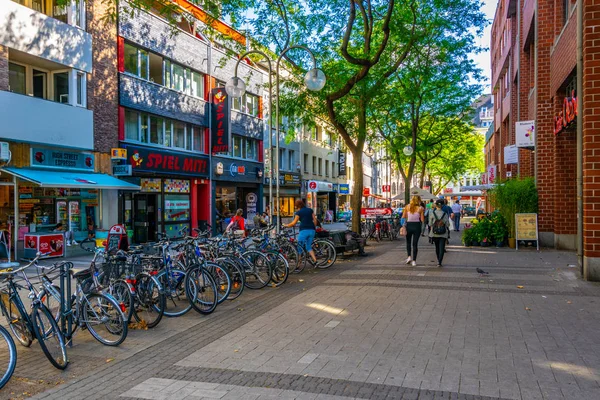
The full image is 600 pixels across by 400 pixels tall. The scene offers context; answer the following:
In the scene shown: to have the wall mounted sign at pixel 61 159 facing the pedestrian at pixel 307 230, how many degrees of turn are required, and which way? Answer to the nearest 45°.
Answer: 0° — it already faces them

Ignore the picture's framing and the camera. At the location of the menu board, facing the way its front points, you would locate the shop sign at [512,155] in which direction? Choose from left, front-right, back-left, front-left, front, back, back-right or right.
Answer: back

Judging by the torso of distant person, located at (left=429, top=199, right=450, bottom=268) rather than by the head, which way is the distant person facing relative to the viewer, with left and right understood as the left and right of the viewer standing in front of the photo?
facing away from the viewer

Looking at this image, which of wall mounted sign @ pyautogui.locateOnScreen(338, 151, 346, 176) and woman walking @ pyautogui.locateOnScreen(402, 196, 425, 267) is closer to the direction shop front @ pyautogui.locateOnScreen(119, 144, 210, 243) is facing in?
the woman walking

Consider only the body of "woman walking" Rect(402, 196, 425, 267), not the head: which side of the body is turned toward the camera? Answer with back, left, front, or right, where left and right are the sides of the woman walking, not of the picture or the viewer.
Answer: back

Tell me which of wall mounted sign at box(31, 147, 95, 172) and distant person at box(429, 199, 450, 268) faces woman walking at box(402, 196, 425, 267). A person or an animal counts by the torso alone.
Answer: the wall mounted sign
